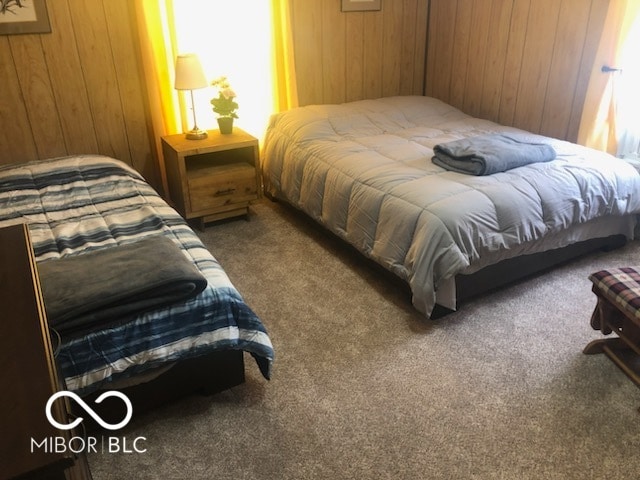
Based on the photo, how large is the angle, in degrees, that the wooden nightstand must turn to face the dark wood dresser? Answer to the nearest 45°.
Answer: approximately 45° to its right

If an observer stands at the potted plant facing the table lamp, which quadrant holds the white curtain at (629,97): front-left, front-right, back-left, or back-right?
back-left

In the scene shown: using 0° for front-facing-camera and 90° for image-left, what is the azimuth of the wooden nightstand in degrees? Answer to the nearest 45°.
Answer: approximately 315°

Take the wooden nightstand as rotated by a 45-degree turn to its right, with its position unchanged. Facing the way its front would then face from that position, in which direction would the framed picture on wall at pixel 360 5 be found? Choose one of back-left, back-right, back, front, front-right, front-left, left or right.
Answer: back-left

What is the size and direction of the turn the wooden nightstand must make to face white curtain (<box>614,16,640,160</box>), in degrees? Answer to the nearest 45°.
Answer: approximately 45° to its left

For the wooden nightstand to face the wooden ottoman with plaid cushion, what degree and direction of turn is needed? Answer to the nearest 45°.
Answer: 0° — it already faces it

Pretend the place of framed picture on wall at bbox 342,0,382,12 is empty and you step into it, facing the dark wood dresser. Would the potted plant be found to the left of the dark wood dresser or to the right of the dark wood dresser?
right
